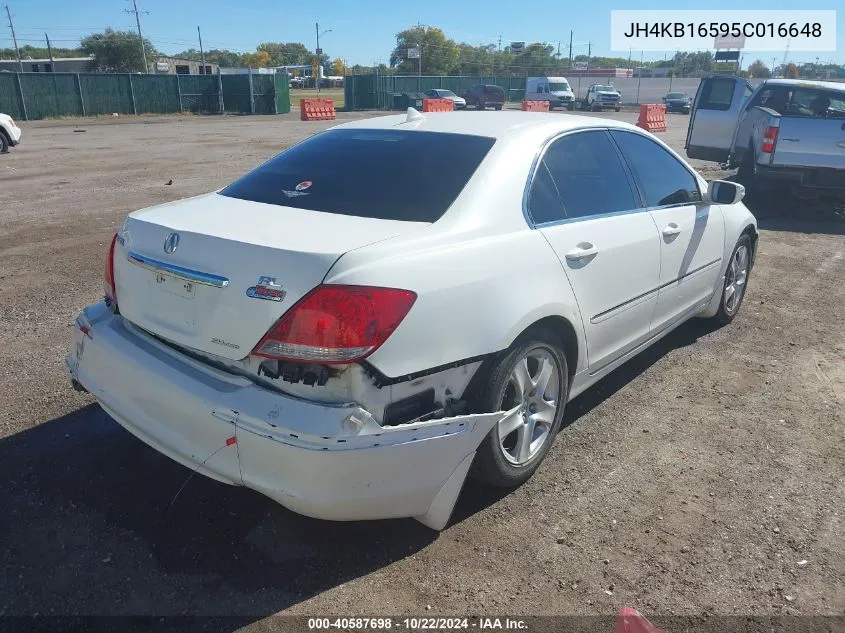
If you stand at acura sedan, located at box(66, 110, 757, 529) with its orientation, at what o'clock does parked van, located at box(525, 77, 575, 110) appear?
The parked van is roughly at 11 o'clock from the acura sedan.

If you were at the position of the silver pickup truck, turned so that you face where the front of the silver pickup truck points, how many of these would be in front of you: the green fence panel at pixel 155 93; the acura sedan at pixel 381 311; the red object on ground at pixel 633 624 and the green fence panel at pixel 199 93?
2

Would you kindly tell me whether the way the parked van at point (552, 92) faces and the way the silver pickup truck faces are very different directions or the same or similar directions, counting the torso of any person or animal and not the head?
very different directions

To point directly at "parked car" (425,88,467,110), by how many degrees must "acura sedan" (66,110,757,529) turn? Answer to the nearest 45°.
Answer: approximately 45° to its left

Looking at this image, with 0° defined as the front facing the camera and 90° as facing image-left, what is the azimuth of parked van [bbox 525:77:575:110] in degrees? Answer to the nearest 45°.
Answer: approximately 315°

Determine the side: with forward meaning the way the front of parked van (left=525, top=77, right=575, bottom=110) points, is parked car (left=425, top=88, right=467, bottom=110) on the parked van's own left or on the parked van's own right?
on the parked van's own right

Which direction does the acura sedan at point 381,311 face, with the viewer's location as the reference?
facing away from the viewer and to the right of the viewer

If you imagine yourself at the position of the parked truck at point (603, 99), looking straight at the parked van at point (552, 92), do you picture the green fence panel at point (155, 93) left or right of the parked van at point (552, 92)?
left
